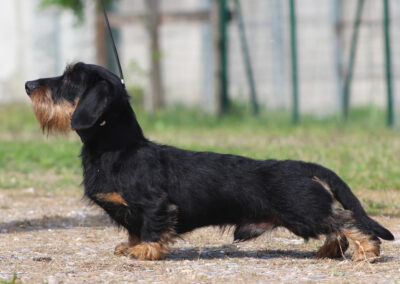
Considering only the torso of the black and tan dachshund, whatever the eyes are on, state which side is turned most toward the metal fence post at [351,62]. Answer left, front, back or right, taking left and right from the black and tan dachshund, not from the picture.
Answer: right

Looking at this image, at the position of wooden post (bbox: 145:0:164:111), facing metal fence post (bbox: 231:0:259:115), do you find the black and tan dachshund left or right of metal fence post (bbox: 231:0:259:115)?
right

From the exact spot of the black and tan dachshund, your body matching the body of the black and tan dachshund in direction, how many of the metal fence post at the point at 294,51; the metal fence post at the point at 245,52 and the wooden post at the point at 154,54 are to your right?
3

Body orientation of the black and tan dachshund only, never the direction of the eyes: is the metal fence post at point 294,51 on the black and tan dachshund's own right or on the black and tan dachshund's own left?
on the black and tan dachshund's own right

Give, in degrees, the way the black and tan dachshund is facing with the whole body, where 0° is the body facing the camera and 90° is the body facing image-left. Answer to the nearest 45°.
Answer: approximately 90°

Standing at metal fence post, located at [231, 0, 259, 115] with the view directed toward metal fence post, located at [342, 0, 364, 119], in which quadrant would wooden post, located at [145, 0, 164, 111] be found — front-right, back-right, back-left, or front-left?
back-left

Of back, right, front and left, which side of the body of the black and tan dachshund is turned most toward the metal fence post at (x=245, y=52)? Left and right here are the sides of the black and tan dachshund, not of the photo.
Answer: right

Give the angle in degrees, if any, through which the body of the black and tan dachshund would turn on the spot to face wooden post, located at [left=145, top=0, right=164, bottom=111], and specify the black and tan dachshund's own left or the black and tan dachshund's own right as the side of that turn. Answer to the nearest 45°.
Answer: approximately 90° to the black and tan dachshund's own right
